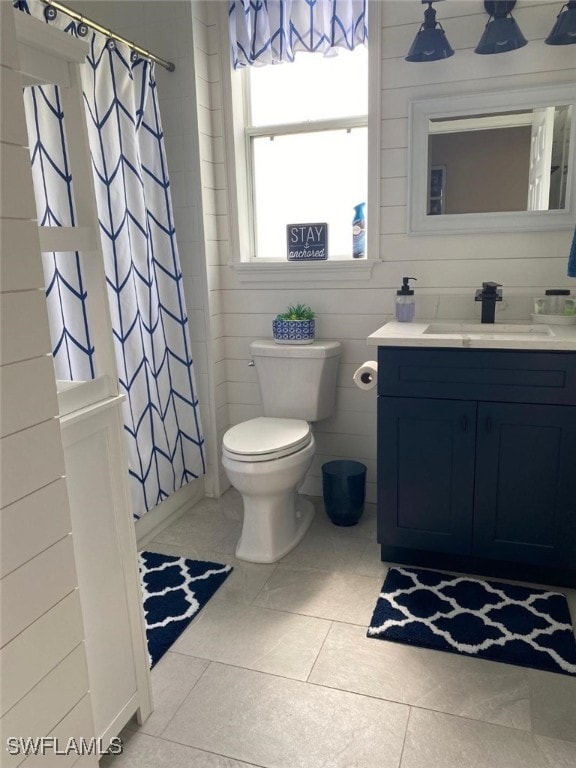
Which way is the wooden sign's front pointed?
toward the camera

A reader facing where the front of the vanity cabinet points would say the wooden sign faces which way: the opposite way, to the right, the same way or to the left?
the same way

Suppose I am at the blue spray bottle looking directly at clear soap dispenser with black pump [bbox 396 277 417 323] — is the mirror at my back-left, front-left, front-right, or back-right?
front-left

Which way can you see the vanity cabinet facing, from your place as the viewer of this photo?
facing the viewer

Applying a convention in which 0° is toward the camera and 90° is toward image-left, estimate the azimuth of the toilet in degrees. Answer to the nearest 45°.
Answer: approximately 45°

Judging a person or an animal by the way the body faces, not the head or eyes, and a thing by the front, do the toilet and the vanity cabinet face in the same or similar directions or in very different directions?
same or similar directions

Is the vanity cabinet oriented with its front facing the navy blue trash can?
no

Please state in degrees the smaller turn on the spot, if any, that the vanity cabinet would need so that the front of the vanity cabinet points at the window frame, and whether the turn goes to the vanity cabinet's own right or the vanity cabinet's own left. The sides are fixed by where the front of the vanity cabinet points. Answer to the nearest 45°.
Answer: approximately 135° to the vanity cabinet's own right

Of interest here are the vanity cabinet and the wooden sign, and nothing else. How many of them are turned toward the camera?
2
